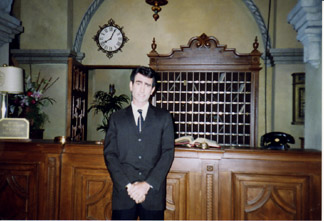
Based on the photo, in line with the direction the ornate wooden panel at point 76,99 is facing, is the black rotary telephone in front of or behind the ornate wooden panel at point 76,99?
in front

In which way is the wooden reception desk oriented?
toward the camera

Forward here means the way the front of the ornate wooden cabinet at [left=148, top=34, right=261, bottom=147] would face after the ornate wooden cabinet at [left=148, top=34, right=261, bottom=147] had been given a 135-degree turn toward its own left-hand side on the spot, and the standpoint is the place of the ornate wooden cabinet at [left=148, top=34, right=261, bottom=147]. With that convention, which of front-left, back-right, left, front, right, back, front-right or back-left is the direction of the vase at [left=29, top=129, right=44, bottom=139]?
back-left

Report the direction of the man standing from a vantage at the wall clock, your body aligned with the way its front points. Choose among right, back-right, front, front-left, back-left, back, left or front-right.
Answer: front

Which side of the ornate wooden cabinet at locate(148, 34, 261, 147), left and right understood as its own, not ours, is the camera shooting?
front

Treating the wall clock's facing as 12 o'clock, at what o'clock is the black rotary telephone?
The black rotary telephone is roughly at 11 o'clock from the wall clock.

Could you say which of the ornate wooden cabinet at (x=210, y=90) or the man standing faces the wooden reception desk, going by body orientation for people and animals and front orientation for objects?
the ornate wooden cabinet

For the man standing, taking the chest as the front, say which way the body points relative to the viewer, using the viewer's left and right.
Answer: facing the viewer

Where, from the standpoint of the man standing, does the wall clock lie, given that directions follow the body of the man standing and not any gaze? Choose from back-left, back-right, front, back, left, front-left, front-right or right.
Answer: back

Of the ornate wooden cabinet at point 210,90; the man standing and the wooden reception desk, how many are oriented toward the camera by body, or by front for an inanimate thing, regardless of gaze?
3

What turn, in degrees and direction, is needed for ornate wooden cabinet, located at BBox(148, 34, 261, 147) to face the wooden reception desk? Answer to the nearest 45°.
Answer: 0° — it already faces it

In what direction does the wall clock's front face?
toward the camera
